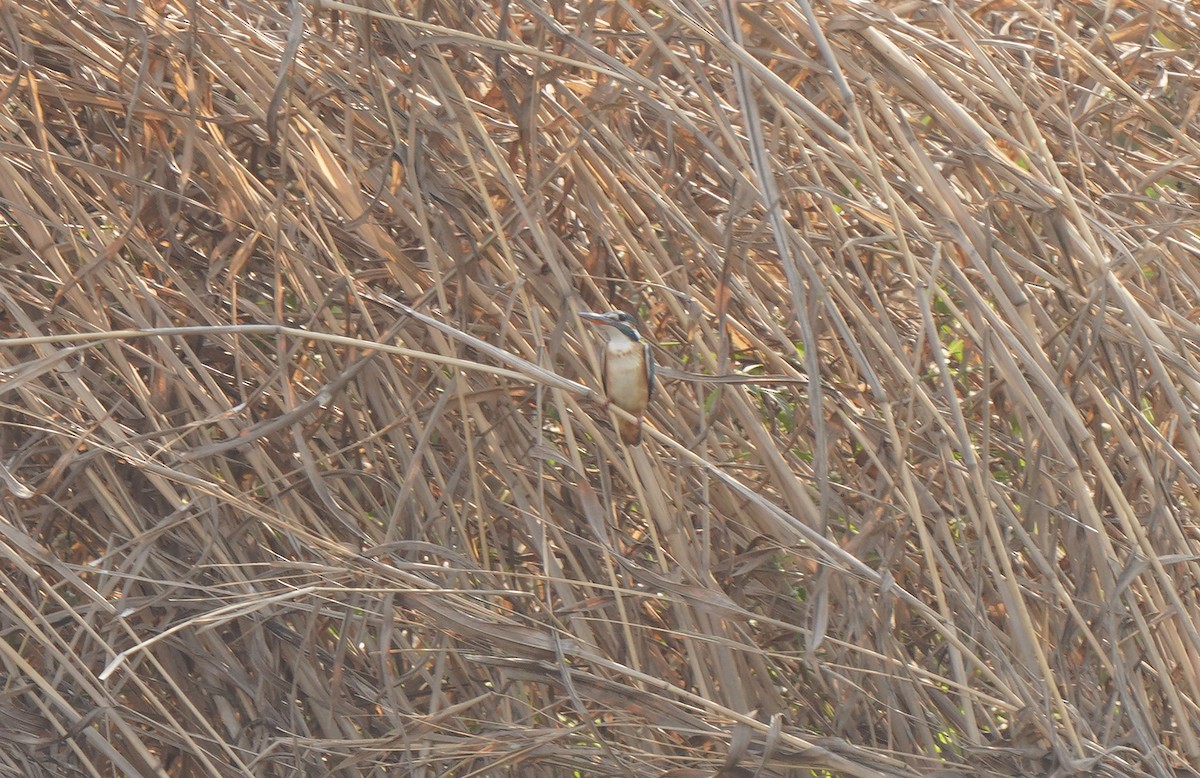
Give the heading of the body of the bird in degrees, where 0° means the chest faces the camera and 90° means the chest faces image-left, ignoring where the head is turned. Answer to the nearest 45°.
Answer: approximately 45°
